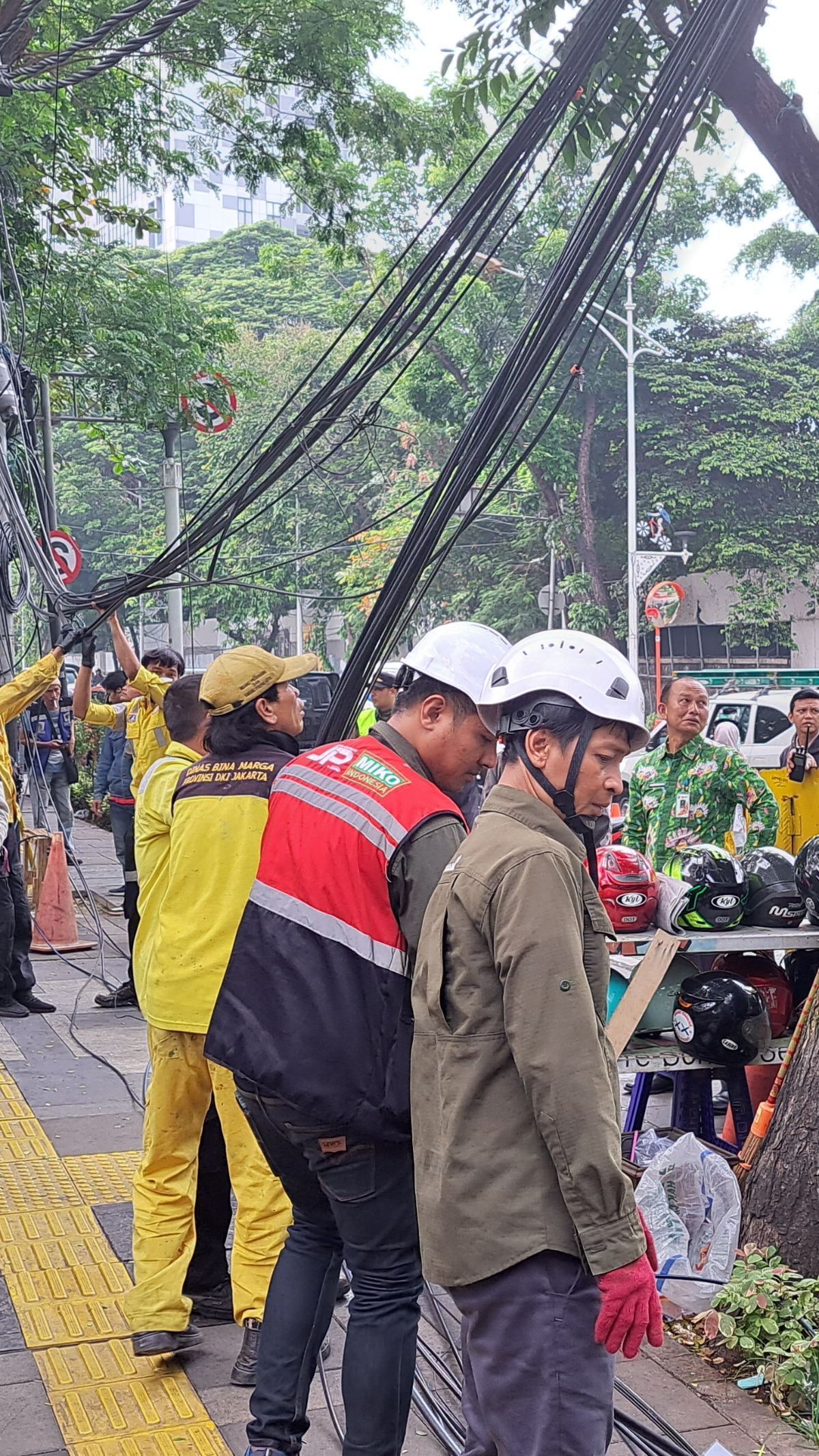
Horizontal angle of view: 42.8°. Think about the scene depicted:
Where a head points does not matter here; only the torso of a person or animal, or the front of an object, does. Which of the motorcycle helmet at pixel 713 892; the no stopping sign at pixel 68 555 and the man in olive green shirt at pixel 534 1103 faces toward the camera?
the no stopping sign

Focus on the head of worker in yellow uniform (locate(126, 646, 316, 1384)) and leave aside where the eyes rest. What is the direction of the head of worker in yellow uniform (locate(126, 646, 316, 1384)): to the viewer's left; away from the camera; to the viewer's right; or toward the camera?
to the viewer's right

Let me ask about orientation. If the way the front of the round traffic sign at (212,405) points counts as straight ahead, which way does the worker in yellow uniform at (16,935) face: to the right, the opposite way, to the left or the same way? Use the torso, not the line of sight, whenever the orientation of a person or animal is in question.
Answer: to the left

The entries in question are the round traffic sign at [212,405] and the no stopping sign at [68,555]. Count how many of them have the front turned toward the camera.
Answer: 2

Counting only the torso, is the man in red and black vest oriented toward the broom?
yes

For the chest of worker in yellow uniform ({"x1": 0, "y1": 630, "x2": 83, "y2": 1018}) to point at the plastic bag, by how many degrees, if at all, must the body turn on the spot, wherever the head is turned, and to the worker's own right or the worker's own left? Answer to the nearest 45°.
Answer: approximately 45° to the worker's own right

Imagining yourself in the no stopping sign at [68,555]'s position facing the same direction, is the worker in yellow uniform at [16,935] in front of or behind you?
in front

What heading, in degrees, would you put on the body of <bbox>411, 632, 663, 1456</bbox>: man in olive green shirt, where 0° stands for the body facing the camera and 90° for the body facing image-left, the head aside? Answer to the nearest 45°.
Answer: approximately 270°
